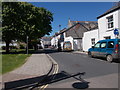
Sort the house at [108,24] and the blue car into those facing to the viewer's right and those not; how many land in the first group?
0

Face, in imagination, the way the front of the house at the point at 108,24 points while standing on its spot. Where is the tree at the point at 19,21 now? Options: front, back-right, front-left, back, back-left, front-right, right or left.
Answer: front-right

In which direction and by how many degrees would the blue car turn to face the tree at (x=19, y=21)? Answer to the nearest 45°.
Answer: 0° — it already faces it

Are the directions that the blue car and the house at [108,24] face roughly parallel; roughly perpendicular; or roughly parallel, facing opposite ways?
roughly perpendicular

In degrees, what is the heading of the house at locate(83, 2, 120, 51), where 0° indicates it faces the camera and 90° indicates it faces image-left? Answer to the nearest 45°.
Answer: approximately 45°

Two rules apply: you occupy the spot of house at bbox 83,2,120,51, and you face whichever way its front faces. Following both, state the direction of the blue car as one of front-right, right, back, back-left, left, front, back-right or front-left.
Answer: front-left
